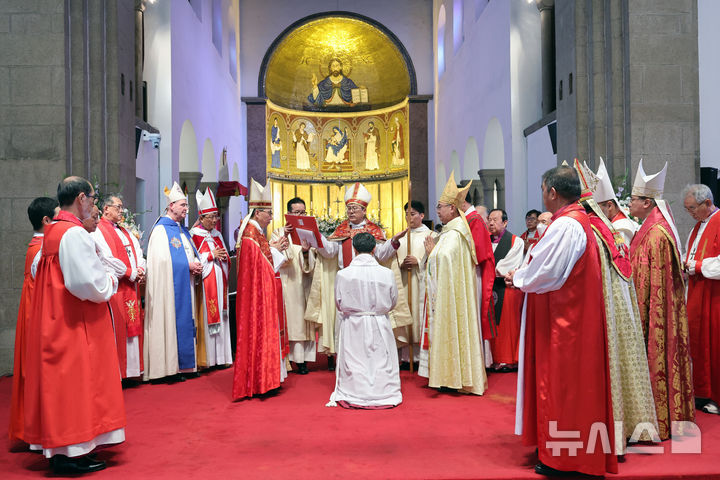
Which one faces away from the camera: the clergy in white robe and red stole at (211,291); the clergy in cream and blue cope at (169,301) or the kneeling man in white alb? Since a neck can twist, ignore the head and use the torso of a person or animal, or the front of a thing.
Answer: the kneeling man in white alb

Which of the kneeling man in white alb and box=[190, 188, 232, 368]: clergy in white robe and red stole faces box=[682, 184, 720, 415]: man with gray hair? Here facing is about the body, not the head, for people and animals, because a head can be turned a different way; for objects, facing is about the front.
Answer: the clergy in white robe and red stole

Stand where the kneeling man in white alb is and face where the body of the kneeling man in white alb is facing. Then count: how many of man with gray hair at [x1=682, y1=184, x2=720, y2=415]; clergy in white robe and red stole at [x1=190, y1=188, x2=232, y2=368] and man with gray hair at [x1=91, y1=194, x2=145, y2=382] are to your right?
1

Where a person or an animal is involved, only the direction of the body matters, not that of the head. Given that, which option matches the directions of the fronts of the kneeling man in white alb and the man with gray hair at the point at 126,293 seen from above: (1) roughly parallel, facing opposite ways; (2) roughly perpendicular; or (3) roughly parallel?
roughly perpendicular

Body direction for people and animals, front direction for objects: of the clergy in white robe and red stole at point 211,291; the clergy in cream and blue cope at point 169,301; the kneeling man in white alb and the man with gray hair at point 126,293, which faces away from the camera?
the kneeling man in white alb

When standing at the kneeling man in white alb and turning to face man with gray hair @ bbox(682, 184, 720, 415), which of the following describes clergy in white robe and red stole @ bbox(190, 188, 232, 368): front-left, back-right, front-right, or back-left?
back-left

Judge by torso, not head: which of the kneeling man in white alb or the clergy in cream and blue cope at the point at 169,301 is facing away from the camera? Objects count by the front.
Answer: the kneeling man in white alb

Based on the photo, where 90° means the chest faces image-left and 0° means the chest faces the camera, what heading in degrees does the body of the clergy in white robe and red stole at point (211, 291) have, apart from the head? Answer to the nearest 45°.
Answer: approximately 315°

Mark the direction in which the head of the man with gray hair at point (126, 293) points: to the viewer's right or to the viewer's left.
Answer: to the viewer's right

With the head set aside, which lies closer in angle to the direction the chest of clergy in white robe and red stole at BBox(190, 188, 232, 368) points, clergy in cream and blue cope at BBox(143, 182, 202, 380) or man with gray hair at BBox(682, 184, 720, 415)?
the man with gray hair

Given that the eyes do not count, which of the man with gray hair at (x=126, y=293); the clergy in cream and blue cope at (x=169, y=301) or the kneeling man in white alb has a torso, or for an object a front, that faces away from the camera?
the kneeling man in white alb

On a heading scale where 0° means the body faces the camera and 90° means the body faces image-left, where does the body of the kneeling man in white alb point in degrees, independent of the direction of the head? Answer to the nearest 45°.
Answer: approximately 180°

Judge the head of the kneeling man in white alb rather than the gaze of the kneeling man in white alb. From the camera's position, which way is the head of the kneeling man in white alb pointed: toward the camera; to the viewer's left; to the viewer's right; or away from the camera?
away from the camera

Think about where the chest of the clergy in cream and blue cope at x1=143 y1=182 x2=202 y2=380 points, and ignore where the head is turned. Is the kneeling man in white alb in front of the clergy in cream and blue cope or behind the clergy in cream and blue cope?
in front
